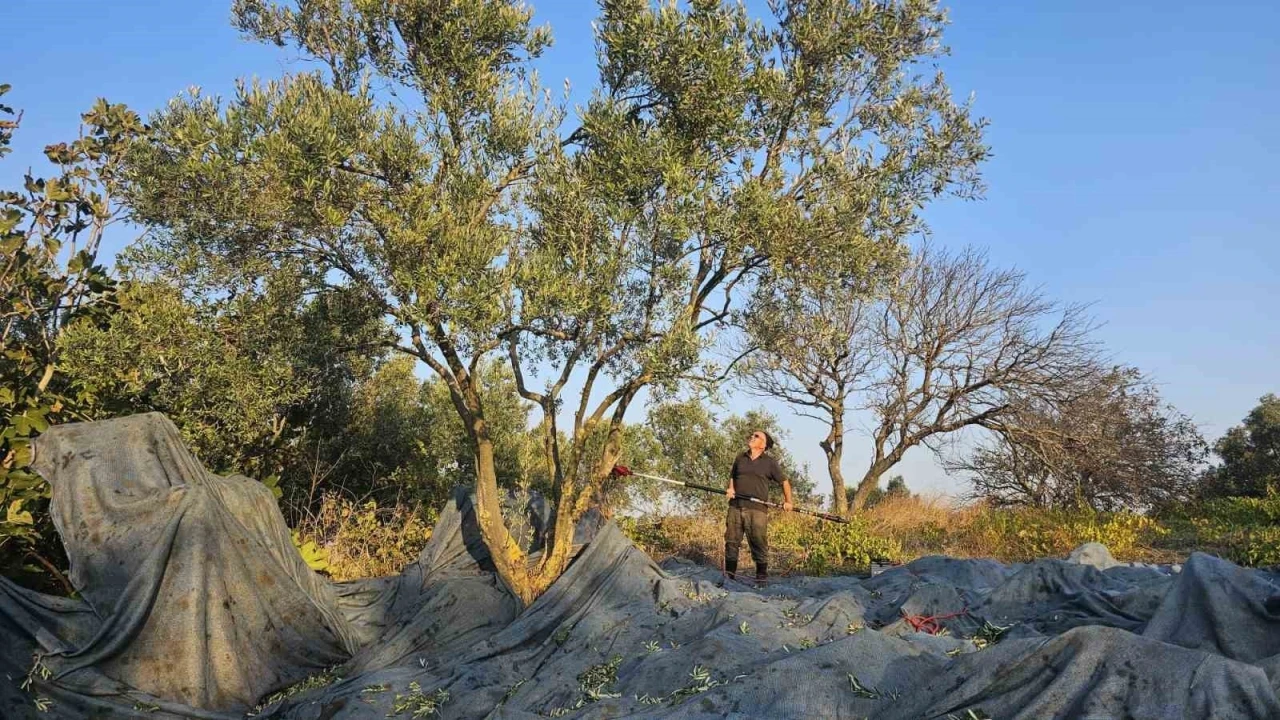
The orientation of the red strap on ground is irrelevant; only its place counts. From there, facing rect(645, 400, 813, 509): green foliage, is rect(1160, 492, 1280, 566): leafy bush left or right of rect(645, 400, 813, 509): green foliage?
right

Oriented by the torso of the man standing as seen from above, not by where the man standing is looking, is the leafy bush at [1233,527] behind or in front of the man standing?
behind

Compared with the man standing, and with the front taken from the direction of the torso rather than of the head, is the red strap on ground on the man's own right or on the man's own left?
on the man's own left

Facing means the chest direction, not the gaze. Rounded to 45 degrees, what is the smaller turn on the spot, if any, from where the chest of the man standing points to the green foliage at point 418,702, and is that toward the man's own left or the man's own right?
0° — they already face it

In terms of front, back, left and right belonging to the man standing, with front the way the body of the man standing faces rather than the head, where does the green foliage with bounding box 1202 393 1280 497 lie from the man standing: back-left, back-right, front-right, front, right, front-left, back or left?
back

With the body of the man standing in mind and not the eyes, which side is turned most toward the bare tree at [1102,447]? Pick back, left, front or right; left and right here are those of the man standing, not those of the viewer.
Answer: back

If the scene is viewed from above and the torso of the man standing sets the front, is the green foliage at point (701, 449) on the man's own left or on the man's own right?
on the man's own right

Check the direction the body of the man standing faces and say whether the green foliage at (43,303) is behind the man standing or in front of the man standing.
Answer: in front

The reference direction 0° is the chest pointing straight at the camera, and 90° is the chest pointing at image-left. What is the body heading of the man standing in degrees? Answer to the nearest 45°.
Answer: approximately 45°

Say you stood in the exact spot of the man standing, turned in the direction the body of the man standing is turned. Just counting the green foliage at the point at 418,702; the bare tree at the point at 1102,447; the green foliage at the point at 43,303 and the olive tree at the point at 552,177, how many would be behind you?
1

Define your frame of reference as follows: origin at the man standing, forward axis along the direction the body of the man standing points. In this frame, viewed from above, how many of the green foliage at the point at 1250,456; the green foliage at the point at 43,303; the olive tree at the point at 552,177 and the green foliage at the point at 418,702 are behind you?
1

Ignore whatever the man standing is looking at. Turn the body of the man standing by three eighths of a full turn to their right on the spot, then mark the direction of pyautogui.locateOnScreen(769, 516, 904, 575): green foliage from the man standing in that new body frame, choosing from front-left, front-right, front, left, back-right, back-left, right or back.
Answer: front-right
